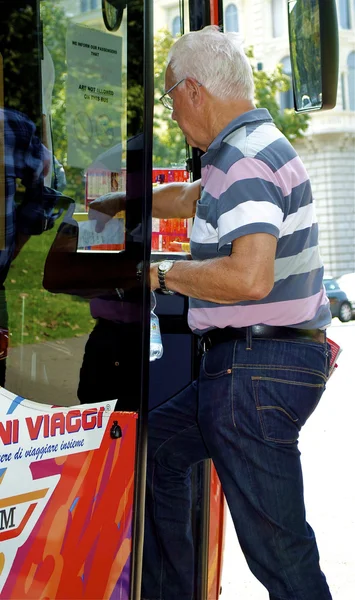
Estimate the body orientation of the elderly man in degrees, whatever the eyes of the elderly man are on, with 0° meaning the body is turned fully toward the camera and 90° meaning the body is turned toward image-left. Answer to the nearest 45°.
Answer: approximately 90°

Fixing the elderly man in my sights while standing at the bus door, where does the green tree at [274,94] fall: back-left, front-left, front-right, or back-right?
front-left

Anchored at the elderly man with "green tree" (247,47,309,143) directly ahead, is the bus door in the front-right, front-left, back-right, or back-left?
back-left

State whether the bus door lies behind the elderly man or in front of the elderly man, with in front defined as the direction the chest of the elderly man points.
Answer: in front

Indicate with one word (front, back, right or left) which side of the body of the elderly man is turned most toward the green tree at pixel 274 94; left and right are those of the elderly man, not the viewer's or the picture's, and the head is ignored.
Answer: right

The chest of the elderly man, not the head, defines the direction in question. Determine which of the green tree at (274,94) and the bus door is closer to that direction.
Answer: the bus door

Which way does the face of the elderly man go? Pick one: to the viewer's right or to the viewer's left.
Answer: to the viewer's left
